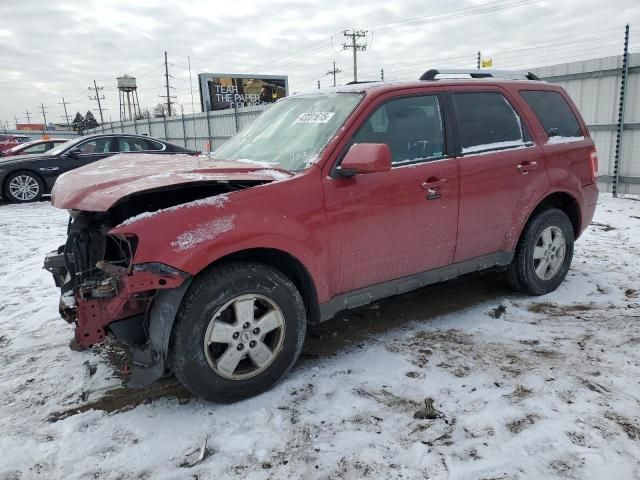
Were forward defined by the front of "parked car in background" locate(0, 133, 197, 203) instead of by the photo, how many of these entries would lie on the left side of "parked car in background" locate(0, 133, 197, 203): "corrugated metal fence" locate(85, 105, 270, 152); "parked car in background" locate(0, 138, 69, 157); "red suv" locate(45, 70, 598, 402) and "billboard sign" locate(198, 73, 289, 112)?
1

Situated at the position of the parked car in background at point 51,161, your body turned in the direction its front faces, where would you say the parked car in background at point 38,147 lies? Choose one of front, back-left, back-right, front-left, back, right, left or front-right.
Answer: right

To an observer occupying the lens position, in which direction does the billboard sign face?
facing the viewer and to the right of the viewer

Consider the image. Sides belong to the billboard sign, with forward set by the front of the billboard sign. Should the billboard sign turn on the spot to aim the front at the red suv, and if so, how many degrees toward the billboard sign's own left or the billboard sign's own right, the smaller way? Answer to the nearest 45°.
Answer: approximately 45° to the billboard sign's own right

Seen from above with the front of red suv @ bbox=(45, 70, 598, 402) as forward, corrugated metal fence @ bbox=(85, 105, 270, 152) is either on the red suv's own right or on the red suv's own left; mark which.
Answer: on the red suv's own right

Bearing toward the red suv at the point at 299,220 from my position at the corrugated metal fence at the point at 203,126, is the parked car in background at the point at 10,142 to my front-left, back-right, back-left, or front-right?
back-right

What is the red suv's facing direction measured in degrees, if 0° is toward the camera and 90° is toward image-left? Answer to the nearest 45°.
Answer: approximately 45°

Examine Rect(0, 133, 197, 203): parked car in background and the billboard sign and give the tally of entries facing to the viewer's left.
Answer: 1

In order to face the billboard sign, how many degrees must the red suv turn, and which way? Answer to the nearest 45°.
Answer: approximately 135° to its right

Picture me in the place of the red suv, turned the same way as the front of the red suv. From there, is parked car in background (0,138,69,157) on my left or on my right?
on my right

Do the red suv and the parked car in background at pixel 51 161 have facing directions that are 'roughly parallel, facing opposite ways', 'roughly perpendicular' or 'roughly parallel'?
roughly parallel

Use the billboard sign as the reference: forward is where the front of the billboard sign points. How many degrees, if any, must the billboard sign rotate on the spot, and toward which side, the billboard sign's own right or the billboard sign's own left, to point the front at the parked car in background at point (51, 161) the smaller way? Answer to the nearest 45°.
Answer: approximately 45° to the billboard sign's own right

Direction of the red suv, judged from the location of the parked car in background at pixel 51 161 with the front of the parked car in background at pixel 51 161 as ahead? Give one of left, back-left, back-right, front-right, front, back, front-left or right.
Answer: left

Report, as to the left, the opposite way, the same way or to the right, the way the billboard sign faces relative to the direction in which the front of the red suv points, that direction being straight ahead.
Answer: to the left

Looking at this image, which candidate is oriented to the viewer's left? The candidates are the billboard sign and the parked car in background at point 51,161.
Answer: the parked car in background

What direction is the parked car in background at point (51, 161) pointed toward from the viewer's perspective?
to the viewer's left
